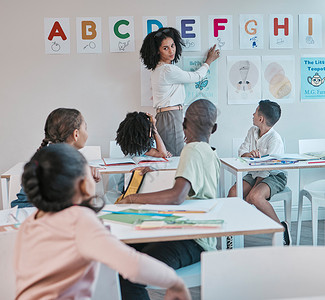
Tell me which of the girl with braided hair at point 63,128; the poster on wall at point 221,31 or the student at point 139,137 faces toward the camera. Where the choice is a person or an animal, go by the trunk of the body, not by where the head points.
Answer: the poster on wall

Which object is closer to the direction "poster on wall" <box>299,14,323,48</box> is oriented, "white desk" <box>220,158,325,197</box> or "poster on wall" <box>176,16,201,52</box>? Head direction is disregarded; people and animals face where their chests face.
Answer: the white desk

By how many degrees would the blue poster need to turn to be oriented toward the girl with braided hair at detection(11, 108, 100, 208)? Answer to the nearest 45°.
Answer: approximately 45° to its right

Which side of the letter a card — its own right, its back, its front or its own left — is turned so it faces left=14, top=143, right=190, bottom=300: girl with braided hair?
front

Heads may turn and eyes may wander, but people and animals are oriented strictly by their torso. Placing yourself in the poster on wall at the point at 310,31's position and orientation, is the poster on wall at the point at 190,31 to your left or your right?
on your right

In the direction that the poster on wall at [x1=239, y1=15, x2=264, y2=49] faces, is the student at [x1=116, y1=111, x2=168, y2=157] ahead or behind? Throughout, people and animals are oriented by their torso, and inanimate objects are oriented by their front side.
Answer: ahead

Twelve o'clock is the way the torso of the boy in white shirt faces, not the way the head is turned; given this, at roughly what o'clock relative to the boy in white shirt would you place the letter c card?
The letter c card is roughly at 2 o'clock from the boy in white shirt.

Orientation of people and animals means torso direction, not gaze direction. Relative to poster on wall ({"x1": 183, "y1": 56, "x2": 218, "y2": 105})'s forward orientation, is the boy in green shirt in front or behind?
in front

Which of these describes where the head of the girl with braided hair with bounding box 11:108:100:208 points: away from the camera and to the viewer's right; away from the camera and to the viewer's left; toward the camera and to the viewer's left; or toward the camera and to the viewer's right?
away from the camera and to the viewer's right

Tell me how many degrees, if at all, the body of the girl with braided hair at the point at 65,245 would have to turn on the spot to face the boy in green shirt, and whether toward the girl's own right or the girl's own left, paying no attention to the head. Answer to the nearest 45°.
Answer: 0° — they already face them

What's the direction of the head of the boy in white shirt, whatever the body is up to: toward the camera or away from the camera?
away from the camera

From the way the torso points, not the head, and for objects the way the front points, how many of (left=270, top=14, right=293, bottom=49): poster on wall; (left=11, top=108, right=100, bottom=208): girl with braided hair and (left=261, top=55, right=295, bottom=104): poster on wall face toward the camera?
2
